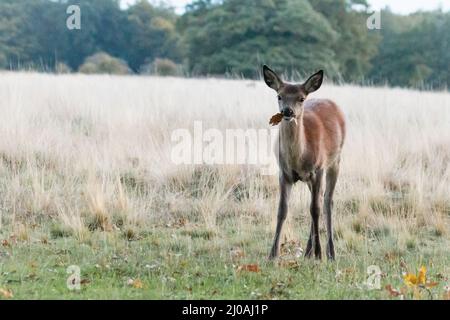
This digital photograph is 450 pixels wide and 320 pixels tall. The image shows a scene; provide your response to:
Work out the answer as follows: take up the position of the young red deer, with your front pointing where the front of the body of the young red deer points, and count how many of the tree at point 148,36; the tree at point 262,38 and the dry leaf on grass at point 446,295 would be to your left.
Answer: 1

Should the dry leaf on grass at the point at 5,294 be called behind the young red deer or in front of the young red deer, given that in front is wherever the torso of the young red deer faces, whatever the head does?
in front

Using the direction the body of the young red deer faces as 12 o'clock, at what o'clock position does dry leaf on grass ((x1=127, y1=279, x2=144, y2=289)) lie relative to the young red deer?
The dry leaf on grass is roughly at 12 o'clock from the young red deer.

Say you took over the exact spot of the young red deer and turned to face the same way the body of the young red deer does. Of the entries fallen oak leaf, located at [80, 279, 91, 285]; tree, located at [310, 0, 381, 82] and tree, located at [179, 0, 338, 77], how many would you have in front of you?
1

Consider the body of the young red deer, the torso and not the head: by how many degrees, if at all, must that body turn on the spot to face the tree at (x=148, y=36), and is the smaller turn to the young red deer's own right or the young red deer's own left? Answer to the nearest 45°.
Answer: approximately 135° to the young red deer's own right

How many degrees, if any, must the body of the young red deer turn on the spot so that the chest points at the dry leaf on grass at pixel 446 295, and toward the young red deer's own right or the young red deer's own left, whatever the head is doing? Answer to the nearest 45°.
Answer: approximately 90° to the young red deer's own left

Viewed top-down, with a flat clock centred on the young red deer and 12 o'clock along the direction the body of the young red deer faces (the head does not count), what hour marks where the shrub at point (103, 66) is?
The shrub is roughly at 4 o'clock from the young red deer.

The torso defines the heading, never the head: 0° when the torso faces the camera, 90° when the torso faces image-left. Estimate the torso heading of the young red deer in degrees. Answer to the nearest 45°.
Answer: approximately 45°

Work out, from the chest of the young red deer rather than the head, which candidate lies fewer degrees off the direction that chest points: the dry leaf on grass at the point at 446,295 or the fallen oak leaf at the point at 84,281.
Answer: the fallen oak leaf
